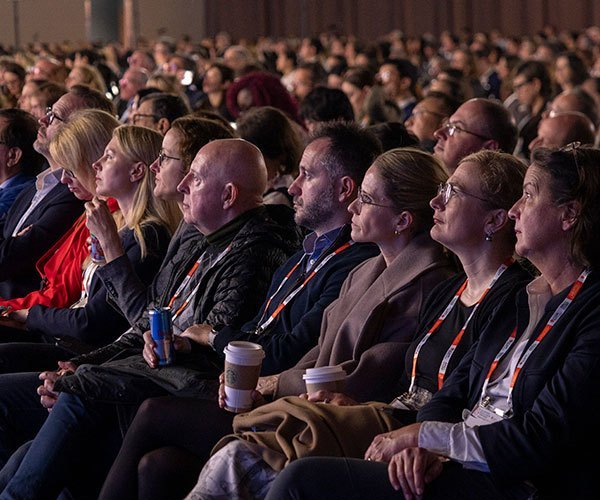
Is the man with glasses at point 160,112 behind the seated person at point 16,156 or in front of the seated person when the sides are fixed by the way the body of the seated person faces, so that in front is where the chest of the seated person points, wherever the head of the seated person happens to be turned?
behind

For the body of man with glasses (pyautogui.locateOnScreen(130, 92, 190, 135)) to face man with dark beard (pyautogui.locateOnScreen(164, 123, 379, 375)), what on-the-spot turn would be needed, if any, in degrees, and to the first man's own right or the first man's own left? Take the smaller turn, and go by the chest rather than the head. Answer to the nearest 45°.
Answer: approximately 90° to the first man's own left

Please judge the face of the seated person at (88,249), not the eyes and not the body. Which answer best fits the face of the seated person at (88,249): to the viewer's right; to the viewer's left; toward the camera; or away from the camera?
to the viewer's left

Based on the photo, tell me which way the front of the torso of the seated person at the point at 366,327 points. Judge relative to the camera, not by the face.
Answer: to the viewer's left

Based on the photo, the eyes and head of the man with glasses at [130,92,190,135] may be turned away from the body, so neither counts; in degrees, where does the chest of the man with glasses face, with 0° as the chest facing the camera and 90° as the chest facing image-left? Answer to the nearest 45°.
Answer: approximately 90°

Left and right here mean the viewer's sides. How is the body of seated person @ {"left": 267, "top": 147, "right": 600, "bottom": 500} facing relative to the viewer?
facing to the left of the viewer

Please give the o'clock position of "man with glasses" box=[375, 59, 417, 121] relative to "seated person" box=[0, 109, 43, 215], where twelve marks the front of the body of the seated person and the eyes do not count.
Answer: The man with glasses is roughly at 4 o'clock from the seated person.

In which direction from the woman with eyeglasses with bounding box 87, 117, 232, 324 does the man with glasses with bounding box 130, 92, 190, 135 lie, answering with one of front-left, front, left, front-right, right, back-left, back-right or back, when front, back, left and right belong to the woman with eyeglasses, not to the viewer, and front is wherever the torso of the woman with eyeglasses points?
right
